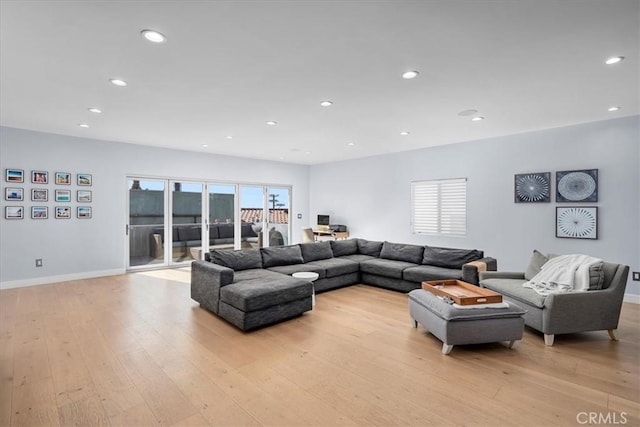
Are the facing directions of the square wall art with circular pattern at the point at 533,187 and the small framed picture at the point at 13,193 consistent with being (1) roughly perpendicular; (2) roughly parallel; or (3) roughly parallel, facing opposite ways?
roughly perpendicular

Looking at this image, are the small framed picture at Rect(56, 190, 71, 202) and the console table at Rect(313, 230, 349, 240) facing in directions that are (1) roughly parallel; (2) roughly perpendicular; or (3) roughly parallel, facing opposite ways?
roughly perpendicular

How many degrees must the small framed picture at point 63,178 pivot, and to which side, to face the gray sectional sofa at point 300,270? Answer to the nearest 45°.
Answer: approximately 45° to its left

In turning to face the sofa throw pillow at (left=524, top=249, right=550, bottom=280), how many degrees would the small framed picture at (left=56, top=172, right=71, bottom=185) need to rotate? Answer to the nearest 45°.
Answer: approximately 45° to its left

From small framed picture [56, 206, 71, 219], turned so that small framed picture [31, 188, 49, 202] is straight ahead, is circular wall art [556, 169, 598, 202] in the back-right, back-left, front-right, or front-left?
back-left

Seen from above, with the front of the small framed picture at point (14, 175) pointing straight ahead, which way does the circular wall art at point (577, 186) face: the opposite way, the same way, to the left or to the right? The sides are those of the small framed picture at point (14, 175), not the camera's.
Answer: to the right

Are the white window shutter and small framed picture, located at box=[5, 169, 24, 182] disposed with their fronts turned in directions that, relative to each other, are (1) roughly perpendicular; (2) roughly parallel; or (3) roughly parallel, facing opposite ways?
roughly perpendicular

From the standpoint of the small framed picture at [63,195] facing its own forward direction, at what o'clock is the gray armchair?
The gray armchair is roughly at 11 o'clock from the small framed picture.

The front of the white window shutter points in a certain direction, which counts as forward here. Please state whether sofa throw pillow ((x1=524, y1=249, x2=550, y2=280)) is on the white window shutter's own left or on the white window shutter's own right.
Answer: on the white window shutter's own left

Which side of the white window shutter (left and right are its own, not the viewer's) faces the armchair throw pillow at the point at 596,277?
left

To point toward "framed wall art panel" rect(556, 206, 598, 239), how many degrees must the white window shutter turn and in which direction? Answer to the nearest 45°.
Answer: approximately 90° to its left
